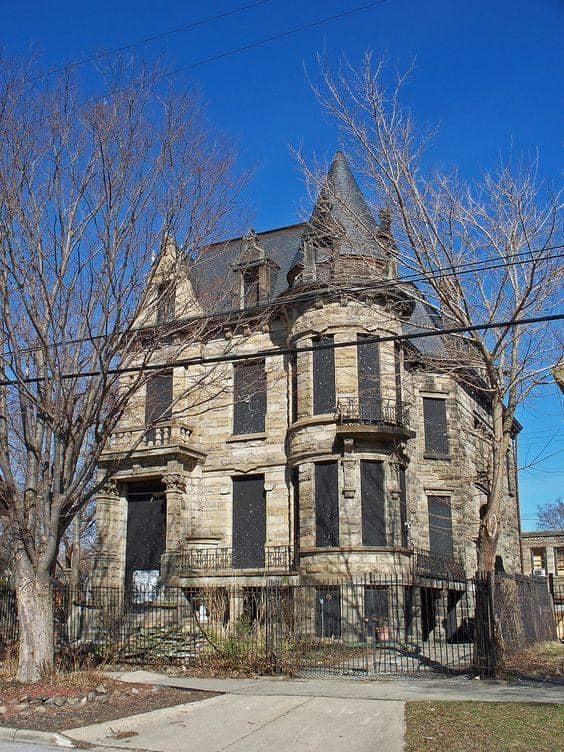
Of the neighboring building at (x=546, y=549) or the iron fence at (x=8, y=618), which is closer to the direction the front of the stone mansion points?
the iron fence

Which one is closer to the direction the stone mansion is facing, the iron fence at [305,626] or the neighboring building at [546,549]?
the iron fence

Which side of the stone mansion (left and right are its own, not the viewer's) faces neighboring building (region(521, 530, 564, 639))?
back

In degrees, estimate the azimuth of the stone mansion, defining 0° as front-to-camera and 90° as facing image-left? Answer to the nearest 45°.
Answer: approximately 45°

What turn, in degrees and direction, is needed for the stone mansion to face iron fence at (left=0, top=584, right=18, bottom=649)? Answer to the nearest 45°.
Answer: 0° — it already faces it
